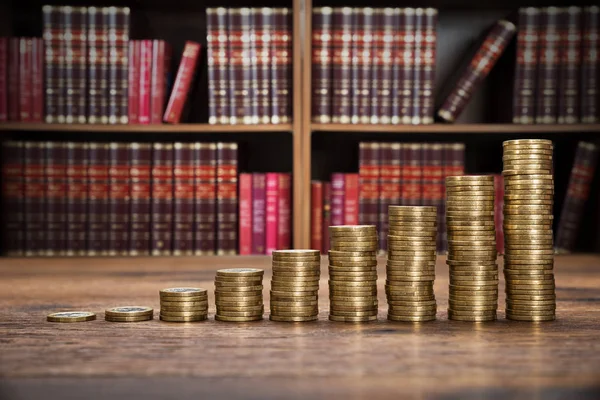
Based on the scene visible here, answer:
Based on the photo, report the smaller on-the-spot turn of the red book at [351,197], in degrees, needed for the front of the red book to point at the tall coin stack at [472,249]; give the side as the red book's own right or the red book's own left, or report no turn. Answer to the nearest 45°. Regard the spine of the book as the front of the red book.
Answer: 0° — it already faces it

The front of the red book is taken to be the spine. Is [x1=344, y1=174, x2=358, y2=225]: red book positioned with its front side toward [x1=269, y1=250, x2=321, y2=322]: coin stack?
yes

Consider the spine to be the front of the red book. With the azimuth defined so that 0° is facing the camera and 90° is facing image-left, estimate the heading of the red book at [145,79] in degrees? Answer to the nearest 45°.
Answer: approximately 0°

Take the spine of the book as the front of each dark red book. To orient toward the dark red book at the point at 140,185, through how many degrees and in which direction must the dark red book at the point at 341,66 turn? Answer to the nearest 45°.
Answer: approximately 90° to its right

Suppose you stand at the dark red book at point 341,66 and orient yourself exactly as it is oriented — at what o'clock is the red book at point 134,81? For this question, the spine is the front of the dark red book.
The red book is roughly at 3 o'clock from the dark red book.

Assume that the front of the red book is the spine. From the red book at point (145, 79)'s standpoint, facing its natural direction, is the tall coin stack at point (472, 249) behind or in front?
in front

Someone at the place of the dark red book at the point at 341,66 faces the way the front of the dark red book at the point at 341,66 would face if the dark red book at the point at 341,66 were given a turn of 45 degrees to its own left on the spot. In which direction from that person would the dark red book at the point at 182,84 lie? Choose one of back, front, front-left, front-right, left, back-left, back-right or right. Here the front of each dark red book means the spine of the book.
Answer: back-right

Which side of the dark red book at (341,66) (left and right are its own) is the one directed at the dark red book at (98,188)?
right

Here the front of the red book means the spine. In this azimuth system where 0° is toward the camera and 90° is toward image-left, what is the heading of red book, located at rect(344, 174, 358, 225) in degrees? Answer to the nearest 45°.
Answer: approximately 0°

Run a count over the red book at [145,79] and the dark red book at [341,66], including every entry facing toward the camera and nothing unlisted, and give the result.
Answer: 2

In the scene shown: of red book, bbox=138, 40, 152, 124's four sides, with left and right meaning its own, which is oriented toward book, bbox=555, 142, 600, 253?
left
